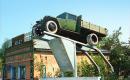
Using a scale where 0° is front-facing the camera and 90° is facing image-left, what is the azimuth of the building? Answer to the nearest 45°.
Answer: approximately 45°

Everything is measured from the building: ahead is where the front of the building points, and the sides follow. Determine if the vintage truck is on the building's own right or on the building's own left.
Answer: on the building's own left

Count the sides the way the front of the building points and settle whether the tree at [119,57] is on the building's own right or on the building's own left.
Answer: on the building's own left

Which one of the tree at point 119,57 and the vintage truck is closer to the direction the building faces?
the vintage truck

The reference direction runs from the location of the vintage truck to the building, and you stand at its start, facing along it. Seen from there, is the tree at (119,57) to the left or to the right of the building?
right

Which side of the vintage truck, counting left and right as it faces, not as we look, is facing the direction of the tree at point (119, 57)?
back
